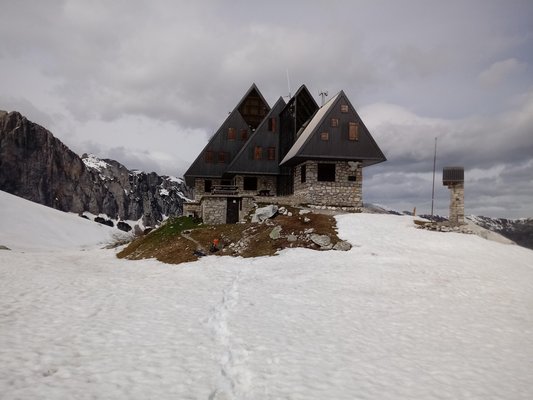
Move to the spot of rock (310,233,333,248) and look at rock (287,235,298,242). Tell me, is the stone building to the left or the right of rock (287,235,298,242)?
right

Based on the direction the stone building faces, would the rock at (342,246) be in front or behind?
in front

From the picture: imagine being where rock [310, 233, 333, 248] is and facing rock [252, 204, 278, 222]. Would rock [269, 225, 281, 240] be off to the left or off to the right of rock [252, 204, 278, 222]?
left

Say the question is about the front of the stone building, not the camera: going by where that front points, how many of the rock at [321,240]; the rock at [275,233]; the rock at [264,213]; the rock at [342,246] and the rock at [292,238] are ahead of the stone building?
5

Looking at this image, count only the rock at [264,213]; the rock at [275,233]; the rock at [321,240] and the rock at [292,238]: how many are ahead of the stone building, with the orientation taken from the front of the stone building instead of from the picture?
4

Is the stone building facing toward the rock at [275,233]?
yes

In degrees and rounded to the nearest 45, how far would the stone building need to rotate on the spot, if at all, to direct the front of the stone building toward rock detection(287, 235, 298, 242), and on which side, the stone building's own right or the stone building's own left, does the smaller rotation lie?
0° — it already faces it

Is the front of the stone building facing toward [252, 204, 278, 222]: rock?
yes

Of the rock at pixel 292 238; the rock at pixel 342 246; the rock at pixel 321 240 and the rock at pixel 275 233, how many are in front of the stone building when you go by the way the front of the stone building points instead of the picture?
4

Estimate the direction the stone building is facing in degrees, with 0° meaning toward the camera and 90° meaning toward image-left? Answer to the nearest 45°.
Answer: approximately 0°
